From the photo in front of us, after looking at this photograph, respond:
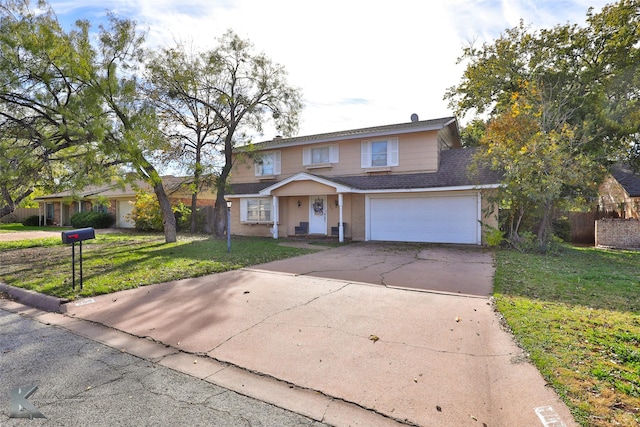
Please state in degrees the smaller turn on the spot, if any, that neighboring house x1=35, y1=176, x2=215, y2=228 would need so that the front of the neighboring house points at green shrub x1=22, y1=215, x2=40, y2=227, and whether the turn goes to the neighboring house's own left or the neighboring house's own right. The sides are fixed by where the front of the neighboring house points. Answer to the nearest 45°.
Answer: approximately 90° to the neighboring house's own right

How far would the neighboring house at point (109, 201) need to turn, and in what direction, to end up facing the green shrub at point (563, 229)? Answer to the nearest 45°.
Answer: approximately 90° to its left

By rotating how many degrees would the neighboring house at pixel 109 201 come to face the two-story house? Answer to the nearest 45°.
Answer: approximately 90° to its left

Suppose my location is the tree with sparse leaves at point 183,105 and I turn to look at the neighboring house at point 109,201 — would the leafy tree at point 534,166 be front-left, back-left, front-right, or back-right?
back-right

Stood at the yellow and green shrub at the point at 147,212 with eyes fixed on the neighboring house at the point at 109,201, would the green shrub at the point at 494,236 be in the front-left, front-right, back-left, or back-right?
back-right

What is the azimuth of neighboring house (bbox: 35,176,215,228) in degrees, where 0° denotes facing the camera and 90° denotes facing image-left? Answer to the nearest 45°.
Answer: approximately 45°
